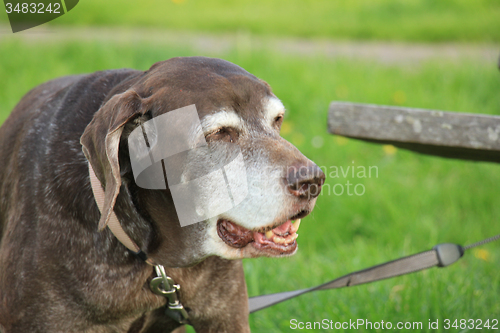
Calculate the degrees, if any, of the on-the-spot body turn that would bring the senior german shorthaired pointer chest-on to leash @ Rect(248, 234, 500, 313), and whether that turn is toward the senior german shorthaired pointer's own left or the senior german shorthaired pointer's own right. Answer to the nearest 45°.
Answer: approximately 45° to the senior german shorthaired pointer's own left

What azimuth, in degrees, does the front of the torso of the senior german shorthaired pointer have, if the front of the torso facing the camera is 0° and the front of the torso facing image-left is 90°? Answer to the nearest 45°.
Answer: approximately 315°
